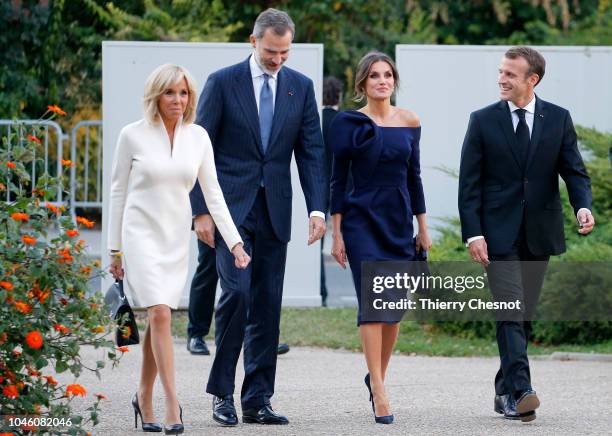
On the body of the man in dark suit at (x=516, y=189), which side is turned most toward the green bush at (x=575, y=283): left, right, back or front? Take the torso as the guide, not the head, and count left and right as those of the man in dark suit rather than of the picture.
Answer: back

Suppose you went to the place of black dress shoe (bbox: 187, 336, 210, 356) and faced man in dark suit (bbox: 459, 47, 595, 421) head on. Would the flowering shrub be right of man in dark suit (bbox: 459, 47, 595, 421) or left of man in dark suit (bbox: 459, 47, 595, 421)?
right

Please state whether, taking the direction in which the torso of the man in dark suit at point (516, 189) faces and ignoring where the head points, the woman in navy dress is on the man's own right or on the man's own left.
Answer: on the man's own right

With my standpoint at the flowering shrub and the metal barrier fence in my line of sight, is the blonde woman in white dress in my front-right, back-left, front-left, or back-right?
front-right

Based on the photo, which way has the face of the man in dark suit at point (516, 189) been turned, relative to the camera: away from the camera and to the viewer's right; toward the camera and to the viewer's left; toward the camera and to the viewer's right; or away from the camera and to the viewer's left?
toward the camera and to the viewer's left

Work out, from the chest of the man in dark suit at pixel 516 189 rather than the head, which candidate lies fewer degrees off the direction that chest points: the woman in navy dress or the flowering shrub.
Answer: the flowering shrub

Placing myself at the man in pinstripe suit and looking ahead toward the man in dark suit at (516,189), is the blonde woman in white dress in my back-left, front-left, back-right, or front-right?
back-right

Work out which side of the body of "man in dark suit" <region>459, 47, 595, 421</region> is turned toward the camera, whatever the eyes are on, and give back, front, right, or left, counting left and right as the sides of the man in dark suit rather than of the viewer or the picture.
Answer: front

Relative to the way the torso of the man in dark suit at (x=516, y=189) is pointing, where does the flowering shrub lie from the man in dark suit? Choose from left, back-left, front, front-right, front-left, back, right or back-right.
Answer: front-right

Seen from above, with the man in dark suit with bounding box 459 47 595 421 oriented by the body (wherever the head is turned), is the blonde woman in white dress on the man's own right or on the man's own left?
on the man's own right

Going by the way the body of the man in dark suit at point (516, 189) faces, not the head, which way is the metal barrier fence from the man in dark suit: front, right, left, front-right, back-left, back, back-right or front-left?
back-right

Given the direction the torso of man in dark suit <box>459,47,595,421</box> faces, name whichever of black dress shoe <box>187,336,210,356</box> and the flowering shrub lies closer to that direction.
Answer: the flowering shrub

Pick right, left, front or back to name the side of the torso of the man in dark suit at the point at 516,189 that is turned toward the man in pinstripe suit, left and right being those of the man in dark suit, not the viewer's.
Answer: right
